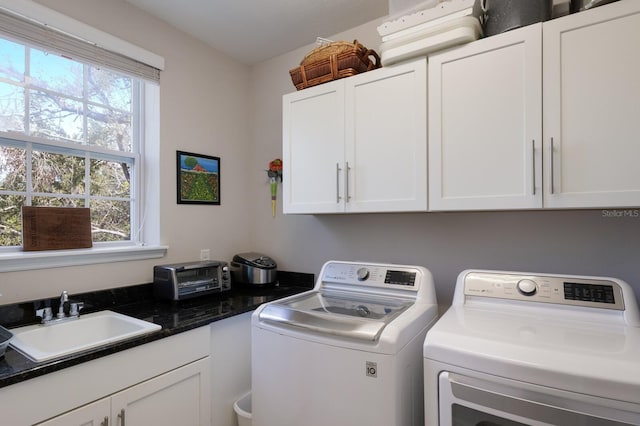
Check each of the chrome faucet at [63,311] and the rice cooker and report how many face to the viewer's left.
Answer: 0

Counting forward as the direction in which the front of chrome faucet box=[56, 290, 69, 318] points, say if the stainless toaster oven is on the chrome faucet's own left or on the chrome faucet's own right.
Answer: on the chrome faucet's own left

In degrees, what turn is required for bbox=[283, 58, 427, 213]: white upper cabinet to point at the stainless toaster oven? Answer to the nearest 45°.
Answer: approximately 45° to its right

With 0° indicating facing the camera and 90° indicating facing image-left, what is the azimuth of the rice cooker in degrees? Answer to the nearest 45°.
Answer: approximately 315°

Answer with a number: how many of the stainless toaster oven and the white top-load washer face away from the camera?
0

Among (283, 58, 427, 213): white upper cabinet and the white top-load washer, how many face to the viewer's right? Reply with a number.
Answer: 0
